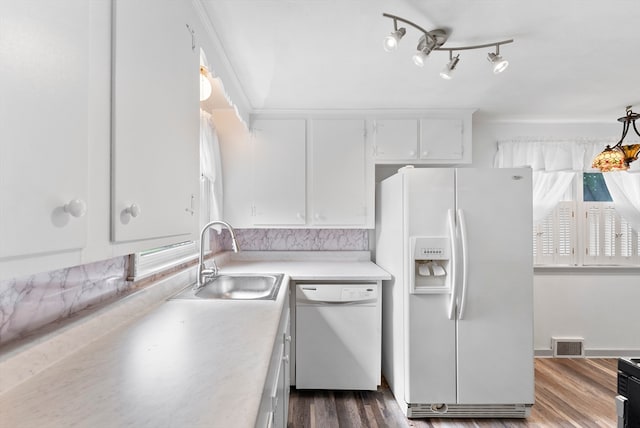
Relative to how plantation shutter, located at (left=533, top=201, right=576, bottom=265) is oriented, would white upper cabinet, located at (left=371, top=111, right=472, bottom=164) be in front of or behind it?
in front

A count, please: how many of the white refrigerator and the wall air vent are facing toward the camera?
2

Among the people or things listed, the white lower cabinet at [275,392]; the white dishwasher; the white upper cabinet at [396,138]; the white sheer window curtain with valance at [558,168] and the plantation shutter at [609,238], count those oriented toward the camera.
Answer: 4

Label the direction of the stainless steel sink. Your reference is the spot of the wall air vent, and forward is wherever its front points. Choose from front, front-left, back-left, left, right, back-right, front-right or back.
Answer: front-right

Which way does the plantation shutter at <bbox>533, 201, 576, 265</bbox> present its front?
toward the camera

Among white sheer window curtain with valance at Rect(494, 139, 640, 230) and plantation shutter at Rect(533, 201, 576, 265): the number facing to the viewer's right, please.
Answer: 0

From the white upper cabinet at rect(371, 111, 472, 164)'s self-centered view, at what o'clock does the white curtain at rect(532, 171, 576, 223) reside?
The white curtain is roughly at 8 o'clock from the white upper cabinet.

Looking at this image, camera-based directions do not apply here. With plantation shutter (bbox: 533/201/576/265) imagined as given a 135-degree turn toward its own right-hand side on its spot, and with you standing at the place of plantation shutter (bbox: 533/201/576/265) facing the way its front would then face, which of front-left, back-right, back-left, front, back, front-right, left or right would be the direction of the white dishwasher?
left

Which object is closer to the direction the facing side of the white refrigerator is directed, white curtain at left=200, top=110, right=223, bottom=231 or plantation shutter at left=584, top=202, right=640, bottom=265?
the white curtain

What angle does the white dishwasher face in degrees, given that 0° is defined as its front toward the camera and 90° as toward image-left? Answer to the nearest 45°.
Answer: approximately 0°

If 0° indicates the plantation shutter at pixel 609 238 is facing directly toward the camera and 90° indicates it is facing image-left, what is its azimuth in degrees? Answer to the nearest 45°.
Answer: approximately 0°

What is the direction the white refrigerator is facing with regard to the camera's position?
facing the viewer

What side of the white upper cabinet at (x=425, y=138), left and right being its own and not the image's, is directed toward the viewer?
front
